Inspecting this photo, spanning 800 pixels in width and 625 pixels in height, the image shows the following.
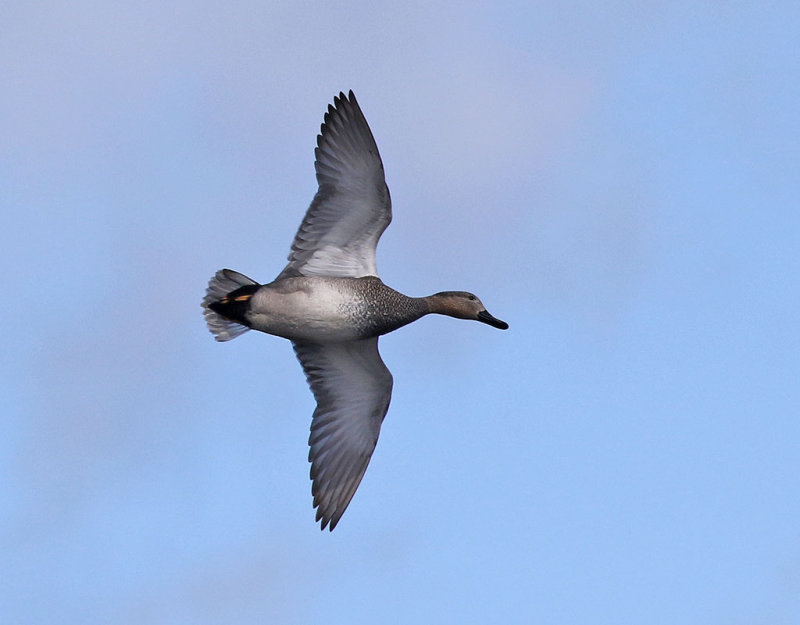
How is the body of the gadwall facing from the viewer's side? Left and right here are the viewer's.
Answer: facing to the right of the viewer
